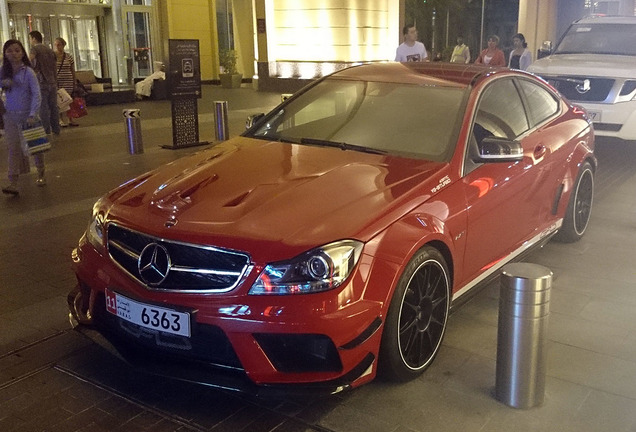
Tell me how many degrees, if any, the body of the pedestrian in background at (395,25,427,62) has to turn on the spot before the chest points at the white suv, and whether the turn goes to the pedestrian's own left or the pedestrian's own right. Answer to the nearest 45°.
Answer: approximately 45° to the pedestrian's own left

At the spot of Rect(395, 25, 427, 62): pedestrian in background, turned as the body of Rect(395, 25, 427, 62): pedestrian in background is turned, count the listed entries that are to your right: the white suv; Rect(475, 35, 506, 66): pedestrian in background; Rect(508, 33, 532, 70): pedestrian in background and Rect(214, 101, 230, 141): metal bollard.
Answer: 1

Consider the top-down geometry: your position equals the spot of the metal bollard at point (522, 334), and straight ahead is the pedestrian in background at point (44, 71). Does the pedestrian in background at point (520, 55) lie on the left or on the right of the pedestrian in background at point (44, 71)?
right

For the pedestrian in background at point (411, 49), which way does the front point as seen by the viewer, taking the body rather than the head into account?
toward the camera

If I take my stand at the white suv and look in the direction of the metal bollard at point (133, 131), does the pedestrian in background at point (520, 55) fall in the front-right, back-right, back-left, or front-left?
front-right

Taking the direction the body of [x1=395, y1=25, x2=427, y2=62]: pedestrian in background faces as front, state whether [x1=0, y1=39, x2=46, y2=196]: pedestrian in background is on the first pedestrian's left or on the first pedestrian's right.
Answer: on the first pedestrian's right

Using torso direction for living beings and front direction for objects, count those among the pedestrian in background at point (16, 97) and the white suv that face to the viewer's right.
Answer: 0

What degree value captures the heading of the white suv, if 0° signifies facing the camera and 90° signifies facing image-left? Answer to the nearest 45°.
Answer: approximately 45°

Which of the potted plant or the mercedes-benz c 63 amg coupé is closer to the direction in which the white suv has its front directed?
the mercedes-benz c 63 amg coupé

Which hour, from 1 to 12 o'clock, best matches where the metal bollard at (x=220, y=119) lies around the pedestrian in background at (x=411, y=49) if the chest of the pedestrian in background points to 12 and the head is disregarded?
The metal bollard is roughly at 3 o'clock from the pedestrian in background.

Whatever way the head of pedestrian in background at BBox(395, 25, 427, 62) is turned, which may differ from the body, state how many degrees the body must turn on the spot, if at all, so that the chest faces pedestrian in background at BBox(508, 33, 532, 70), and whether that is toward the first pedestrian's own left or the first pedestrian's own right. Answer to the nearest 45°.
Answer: approximately 135° to the first pedestrian's own left

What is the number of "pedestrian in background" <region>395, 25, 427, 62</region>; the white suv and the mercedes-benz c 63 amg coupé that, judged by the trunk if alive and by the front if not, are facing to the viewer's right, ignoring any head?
0

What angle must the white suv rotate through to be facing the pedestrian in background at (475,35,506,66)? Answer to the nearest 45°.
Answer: approximately 90° to its right

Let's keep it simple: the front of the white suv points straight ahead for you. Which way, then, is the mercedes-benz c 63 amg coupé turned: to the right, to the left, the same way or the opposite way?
the same way

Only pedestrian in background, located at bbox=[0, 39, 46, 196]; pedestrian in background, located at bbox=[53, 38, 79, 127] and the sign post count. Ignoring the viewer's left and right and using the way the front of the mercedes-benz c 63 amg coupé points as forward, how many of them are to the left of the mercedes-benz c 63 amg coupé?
0

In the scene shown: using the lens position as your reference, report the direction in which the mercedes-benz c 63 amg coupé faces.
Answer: facing the viewer and to the left of the viewer

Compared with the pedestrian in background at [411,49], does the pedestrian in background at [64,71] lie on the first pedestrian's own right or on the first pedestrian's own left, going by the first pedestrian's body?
on the first pedestrian's own right
